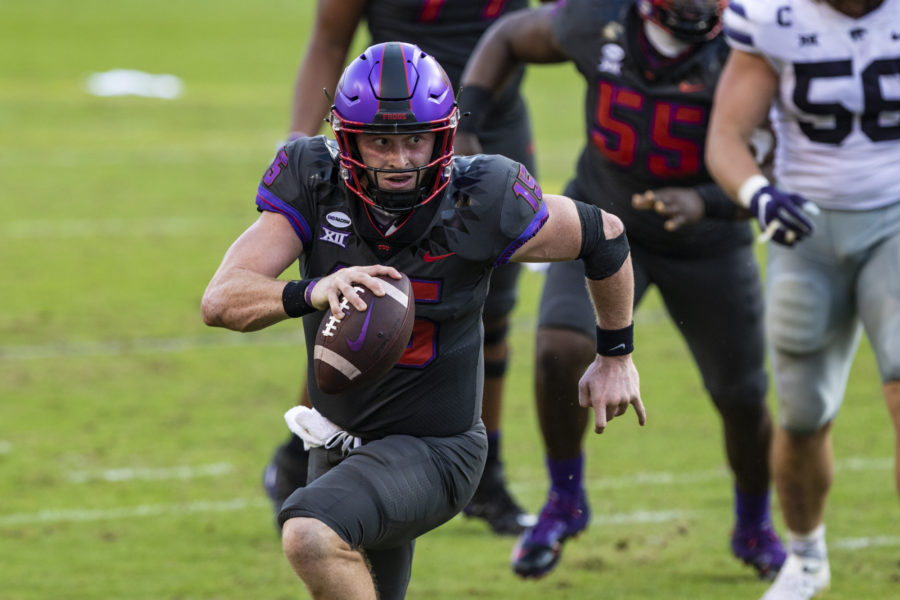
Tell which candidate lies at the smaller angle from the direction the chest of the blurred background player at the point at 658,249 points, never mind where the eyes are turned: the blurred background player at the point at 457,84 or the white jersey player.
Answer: the white jersey player

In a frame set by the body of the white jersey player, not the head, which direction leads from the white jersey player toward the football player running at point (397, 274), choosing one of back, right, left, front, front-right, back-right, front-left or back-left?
front-right

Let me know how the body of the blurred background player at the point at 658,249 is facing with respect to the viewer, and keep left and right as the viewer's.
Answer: facing the viewer

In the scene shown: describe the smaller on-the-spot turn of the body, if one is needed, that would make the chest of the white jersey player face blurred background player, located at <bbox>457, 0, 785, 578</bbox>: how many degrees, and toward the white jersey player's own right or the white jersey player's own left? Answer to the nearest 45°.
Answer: approximately 135° to the white jersey player's own right

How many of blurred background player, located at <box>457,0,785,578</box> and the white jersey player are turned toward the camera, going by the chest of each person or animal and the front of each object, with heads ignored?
2

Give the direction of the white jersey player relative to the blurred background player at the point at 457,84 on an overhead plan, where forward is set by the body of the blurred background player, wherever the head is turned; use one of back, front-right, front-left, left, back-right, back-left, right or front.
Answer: front-left

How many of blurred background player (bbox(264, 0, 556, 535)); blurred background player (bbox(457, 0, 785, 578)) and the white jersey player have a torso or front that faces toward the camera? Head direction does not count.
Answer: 3

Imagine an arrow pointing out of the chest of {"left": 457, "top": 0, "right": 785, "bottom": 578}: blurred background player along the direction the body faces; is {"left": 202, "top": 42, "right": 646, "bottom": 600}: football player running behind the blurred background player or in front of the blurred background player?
in front

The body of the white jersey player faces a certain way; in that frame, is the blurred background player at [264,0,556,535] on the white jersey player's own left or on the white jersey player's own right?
on the white jersey player's own right

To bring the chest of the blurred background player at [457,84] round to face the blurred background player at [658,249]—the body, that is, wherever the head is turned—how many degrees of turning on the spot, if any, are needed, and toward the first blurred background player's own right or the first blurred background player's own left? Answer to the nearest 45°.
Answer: approximately 45° to the first blurred background player's own left
